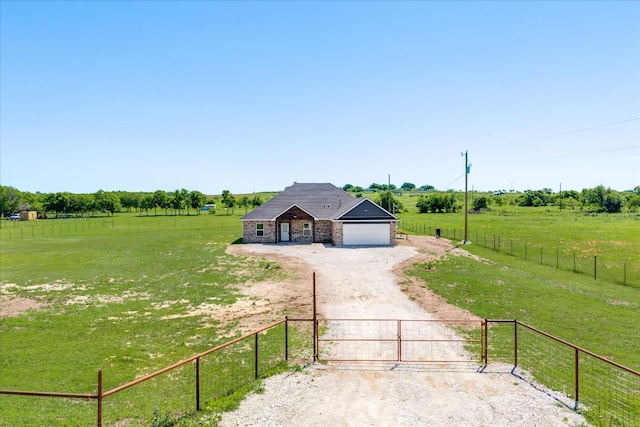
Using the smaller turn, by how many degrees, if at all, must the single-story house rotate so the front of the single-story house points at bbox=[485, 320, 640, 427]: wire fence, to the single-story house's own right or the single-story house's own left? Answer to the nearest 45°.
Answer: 0° — it already faces it

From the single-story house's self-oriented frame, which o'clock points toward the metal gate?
The metal gate is roughly at 12 o'clock from the single-story house.

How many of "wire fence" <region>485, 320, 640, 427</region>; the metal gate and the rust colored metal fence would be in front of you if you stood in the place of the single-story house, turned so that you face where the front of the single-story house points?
3

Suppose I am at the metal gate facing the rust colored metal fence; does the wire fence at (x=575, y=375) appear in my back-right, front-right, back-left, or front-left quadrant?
back-left

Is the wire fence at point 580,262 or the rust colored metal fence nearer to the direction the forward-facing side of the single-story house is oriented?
the rust colored metal fence

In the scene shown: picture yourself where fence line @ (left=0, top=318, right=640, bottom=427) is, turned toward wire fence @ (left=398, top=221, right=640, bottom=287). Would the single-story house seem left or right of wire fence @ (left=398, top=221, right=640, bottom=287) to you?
left

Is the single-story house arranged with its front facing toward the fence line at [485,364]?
yes

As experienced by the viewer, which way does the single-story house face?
facing the viewer

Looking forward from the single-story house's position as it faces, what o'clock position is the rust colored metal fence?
The rust colored metal fence is roughly at 12 o'clock from the single-story house.

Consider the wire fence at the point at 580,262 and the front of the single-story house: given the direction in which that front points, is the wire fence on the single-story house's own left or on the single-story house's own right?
on the single-story house's own left
